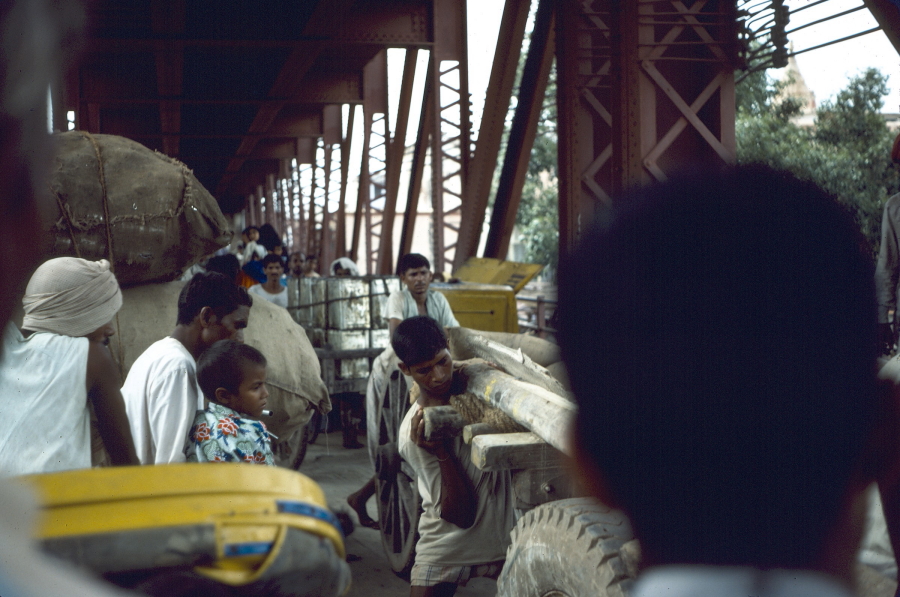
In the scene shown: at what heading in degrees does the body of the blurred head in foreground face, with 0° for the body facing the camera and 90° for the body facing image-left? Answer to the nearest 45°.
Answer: approximately 180°

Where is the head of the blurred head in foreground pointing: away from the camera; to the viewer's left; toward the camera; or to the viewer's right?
away from the camera

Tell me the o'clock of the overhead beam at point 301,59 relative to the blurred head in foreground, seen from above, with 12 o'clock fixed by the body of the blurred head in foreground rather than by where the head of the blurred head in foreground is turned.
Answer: The overhead beam is roughly at 11 o'clock from the blurred head in foreground.

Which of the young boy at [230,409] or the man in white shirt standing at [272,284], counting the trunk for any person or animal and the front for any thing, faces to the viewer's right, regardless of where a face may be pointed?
the young boy

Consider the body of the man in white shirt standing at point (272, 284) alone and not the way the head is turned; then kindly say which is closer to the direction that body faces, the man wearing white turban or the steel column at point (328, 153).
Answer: the man wearing white turban

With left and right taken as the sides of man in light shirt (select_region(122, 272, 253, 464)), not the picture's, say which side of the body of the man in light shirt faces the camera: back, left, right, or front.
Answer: right
